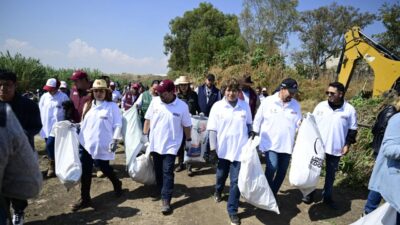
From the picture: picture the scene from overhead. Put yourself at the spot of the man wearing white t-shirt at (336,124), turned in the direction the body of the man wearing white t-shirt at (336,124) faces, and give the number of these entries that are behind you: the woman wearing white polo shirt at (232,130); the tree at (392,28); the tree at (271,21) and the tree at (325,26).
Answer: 3

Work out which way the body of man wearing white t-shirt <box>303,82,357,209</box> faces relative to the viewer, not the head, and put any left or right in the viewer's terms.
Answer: facing the viewer

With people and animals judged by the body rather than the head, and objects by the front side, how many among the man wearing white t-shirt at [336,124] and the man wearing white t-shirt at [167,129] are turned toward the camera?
2

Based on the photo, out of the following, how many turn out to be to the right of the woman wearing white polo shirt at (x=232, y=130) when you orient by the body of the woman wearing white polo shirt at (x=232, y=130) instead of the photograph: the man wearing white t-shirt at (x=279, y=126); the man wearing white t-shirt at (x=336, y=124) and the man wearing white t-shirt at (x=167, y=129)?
1

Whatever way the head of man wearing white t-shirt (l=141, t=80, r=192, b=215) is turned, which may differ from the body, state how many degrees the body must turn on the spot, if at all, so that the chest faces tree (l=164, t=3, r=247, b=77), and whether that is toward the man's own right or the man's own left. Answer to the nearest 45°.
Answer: approximately 180°

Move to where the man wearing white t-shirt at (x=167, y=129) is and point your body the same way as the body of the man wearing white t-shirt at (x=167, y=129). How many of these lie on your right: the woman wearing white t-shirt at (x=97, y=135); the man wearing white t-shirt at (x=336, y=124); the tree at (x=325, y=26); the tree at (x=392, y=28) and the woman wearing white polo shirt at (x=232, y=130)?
1

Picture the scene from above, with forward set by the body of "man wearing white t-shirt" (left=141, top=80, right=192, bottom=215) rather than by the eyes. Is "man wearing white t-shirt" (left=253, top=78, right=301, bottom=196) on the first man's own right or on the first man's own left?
on the first man's own left

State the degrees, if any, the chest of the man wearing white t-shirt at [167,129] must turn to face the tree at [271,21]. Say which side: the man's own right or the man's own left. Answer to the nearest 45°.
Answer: approximately 180°

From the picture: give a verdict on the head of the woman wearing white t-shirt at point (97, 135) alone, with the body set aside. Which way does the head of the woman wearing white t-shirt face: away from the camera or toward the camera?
toward the camera

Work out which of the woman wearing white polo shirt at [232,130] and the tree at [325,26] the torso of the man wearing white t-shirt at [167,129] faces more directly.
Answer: the woman wearing white polo shirt

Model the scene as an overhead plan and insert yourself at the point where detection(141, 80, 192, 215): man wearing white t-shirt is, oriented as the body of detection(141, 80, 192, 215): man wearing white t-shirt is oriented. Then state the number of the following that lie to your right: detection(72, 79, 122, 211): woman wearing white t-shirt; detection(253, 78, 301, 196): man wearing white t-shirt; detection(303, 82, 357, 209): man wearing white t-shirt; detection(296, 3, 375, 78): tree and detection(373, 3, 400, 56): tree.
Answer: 1

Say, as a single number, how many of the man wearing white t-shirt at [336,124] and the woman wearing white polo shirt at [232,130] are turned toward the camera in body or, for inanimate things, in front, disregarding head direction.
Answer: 2

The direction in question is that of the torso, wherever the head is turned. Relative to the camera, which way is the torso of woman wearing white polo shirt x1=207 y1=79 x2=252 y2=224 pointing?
toward the camera
